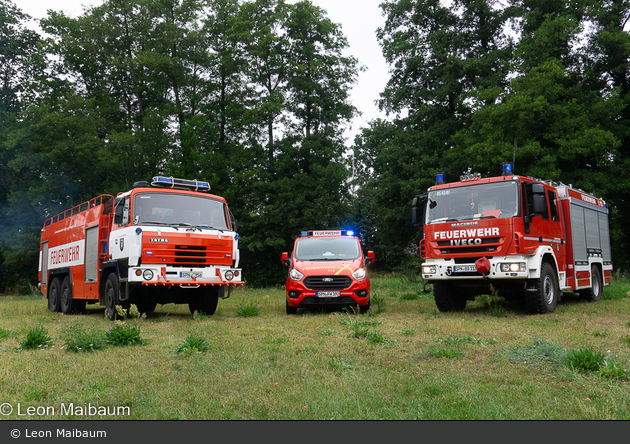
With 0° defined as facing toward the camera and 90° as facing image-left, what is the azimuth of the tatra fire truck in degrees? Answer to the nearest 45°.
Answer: approximately 315°

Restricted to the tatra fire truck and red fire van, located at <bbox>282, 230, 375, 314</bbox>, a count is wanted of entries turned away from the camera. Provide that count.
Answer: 0

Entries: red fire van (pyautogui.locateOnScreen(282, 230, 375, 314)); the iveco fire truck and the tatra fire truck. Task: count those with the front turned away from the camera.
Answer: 0

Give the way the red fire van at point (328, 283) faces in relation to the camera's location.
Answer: facing the viewer

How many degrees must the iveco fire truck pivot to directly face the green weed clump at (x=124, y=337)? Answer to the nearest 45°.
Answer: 0° — it already faces it

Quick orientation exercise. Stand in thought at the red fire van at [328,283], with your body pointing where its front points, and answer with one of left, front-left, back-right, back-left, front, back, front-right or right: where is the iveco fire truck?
left

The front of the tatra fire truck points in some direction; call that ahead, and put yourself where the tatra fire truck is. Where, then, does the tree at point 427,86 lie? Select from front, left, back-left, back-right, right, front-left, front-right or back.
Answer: left

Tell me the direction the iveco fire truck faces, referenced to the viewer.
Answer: facing the viewer and to the left of the viewer

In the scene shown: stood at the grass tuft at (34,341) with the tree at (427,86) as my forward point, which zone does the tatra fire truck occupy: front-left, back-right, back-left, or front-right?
front-left

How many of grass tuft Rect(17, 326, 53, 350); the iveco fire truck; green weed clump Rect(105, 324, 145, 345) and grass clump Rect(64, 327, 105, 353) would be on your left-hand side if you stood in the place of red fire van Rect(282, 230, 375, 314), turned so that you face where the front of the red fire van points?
1

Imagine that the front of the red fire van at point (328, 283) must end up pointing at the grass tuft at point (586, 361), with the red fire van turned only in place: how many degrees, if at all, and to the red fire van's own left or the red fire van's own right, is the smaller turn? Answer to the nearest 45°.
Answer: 0° — it already faces it

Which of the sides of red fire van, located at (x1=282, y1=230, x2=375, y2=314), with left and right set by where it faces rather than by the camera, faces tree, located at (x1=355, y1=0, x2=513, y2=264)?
back

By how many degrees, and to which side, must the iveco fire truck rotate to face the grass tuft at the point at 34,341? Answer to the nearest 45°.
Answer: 0° — it already faces it

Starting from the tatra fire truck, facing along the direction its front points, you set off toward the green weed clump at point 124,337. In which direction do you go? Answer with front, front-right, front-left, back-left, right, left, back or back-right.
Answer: front-right

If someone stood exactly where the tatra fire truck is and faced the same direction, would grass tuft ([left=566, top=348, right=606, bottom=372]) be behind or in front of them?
in front

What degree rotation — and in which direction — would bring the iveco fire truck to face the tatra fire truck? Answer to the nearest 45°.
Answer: approximately 45° to its right

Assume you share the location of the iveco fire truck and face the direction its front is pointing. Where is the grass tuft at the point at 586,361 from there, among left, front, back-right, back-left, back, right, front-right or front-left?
front-left

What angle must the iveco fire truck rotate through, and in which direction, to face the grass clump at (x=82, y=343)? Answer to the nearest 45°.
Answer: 0° — it already faces it

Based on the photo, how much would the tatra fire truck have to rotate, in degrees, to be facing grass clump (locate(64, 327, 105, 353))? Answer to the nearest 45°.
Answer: approximately 45° to its right

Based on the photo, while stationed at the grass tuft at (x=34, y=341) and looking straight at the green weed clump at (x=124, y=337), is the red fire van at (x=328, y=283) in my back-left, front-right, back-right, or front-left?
front-left
